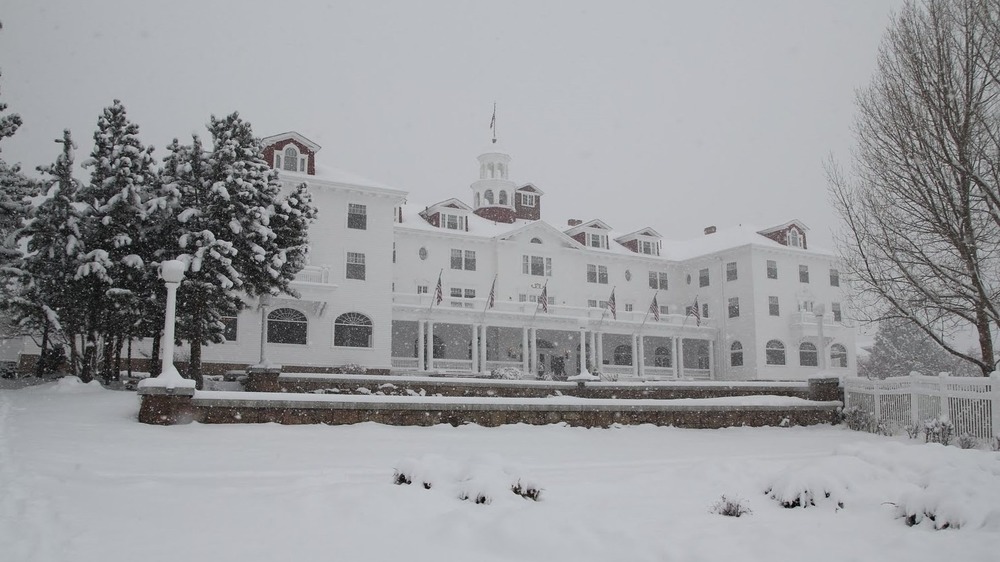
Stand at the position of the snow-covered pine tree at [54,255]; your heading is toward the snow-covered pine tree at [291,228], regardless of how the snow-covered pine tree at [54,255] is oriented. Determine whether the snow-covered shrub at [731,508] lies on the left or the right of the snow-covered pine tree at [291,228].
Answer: right

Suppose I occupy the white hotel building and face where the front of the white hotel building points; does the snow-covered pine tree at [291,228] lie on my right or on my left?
on my right

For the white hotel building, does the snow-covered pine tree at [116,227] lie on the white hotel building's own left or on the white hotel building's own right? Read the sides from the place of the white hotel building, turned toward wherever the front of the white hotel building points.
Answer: on the white hotel building's own right

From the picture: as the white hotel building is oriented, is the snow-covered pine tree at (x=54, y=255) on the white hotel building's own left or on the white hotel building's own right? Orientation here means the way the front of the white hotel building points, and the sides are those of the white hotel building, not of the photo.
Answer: on the white hotel building's own right

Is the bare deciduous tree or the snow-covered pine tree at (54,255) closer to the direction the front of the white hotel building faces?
the bare deciduous tree

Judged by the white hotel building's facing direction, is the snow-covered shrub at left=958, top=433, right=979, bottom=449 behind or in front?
in front

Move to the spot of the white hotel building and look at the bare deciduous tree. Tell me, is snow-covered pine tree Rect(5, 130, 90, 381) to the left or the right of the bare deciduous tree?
right

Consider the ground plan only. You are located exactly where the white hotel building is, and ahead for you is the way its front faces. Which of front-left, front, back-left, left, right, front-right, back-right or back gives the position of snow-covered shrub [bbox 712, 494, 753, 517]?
front-right

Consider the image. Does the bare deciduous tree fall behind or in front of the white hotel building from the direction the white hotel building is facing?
in front
